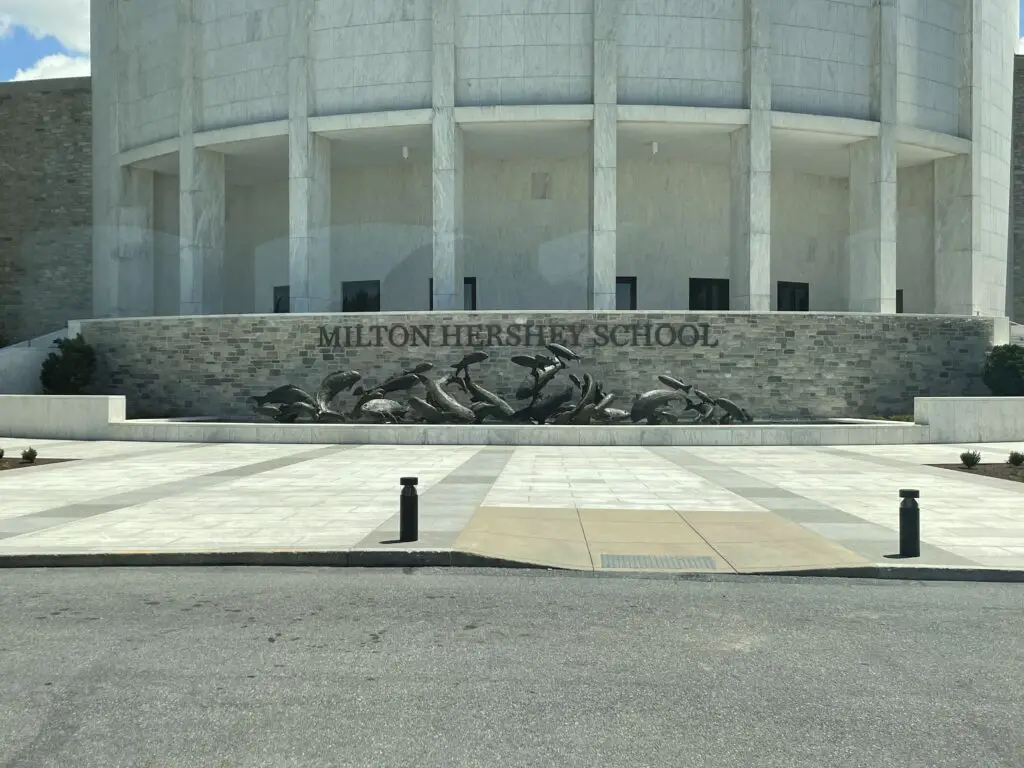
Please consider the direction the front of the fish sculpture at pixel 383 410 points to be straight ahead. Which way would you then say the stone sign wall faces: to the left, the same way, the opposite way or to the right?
to the left

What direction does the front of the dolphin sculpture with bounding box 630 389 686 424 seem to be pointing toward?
to the viewer's left

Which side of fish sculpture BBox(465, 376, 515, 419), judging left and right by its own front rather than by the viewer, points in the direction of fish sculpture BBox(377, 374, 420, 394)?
front

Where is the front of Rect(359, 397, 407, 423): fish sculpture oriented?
to the viewer's left

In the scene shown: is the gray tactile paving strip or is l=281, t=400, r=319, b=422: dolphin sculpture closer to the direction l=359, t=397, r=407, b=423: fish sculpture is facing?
the dolphin sculpture

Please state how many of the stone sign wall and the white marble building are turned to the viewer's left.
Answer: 0

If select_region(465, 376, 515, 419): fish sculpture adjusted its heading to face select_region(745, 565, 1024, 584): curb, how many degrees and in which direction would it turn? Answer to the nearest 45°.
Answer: approximately 90° to its right

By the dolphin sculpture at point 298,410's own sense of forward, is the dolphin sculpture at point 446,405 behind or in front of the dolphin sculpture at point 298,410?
behind

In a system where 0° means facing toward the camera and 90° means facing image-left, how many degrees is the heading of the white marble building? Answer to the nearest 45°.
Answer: approximately 0°

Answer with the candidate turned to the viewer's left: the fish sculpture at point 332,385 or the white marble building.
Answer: the fish sculpture

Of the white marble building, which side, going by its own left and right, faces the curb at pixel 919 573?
front
